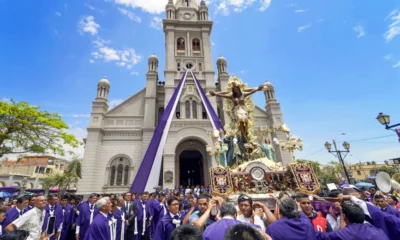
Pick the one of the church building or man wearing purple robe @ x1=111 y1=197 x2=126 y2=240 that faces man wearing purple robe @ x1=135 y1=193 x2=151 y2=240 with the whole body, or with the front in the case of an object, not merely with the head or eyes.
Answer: the church building

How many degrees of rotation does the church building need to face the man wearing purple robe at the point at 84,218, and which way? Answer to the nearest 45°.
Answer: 0° — it already faces them

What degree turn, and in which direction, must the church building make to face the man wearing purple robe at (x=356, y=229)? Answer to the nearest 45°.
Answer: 0° — it already faces them

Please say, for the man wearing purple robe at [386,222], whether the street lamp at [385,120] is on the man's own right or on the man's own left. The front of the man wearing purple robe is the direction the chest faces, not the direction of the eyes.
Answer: on the man's own right

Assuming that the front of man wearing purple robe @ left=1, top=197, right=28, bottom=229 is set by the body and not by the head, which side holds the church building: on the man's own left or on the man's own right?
on the man's own left

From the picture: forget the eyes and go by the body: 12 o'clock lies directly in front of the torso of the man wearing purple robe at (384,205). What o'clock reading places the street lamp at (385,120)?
The street lamp is roughly at 5 o'clock from the man wearing purple robe.

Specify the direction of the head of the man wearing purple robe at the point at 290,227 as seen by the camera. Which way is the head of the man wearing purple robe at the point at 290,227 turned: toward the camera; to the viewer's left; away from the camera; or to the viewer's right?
away from the camera

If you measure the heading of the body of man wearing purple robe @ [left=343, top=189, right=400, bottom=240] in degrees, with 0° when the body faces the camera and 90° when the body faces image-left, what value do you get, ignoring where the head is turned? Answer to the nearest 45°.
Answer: approximately 90°

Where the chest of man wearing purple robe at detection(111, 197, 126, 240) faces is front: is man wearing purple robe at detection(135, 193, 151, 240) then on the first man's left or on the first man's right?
on the first man's left
